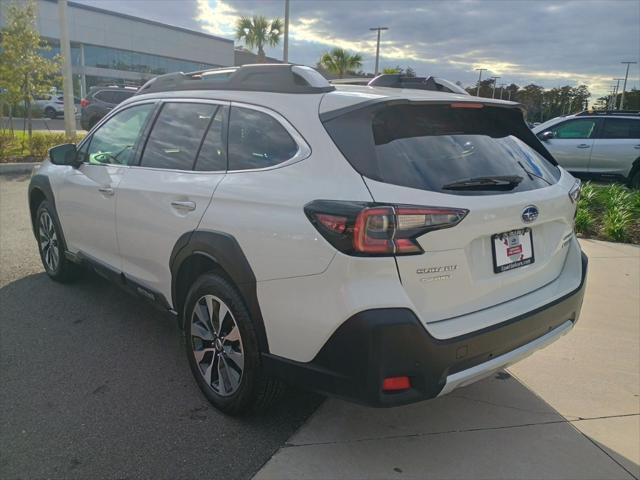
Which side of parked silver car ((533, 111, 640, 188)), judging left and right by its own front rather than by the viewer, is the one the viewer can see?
left

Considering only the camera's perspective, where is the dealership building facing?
facing the viewer and to the right of the viewer

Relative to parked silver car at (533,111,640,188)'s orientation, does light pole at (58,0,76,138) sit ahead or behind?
ahead

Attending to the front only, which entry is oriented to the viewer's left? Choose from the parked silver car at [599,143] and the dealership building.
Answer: the parked silver car

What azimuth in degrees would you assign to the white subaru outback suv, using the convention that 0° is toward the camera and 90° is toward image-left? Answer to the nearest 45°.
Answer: approximately 135°

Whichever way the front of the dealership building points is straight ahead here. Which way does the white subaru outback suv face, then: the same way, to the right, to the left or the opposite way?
the opposite way

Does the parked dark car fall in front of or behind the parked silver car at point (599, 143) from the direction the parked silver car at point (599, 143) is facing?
in front

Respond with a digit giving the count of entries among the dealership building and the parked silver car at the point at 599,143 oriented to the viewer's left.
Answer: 1

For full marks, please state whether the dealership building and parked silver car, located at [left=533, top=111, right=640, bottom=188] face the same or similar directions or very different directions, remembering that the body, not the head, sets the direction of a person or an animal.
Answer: very different directions

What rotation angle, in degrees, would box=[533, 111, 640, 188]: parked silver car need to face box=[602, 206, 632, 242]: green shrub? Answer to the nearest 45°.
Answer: approximately 90° to its left

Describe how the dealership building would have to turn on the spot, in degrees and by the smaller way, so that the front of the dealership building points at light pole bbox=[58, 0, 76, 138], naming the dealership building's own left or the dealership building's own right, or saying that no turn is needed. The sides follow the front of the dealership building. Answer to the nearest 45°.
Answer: approximately 45° to the dealership building's own right

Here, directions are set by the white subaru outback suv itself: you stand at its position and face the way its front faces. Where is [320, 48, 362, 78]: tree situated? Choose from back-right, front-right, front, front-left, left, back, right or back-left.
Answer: front-right

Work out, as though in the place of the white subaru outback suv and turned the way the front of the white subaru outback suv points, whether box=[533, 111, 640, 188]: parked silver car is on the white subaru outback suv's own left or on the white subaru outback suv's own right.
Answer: on the white subaru outback suv's own right
